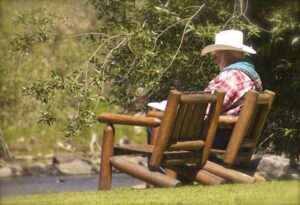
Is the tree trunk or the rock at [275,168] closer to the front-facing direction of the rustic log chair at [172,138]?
the tree trunk

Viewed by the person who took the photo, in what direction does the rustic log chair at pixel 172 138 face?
facing away from the viewer and to the left of the viewer

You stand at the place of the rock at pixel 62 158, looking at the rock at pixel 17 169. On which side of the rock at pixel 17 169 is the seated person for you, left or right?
left

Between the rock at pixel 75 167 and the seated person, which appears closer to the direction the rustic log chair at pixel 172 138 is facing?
the rock

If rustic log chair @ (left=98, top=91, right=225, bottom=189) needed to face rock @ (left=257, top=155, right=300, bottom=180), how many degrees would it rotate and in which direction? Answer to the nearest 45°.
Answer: approximately 90° to its right

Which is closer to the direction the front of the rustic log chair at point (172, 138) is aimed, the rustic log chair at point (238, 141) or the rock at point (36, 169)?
the rock

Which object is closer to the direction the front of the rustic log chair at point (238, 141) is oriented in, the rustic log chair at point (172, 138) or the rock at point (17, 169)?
the rock

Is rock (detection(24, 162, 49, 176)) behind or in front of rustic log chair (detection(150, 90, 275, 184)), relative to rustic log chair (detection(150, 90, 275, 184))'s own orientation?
in front

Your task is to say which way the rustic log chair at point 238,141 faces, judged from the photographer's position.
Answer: facing away from the viewer and to the left of the viewer

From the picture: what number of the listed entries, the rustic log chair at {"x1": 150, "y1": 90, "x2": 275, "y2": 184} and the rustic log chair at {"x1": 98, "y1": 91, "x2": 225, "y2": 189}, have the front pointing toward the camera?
0
